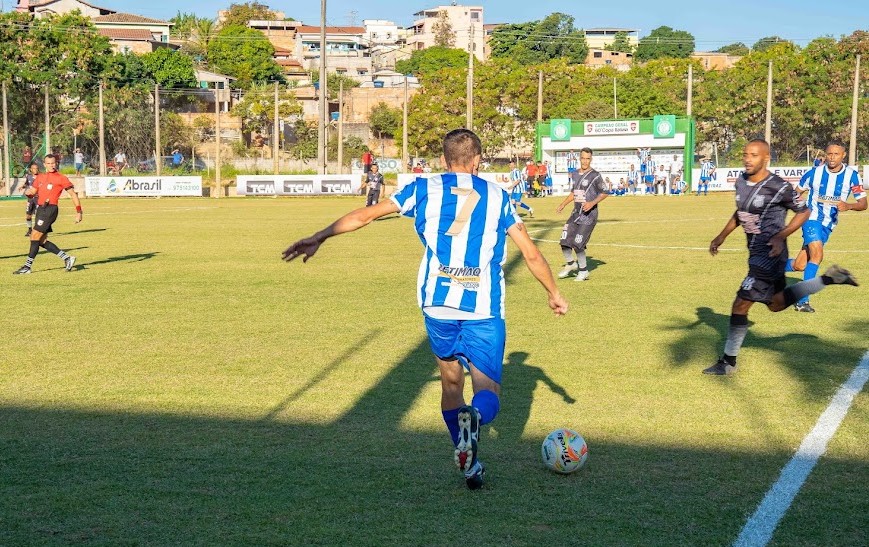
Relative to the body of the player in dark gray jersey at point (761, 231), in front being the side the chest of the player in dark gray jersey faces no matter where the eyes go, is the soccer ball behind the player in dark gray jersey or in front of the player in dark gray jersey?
in front

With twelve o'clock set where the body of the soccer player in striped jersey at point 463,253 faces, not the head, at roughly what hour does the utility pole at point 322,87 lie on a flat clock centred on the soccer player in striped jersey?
The utility pole is roughly at 12 o'clock from the soccer player in striped jersey.

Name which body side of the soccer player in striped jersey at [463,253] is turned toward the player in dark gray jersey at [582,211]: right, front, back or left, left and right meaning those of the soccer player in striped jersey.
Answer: front

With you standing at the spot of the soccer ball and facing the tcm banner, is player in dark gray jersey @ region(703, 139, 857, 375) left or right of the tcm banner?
right

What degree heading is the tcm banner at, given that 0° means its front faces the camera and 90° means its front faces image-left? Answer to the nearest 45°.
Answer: approximately 0°

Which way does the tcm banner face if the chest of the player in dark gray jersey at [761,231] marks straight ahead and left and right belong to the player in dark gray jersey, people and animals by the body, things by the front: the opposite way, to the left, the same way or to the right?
to the left

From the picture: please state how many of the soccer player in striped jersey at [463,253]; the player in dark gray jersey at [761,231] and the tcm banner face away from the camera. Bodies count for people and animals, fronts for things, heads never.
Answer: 1

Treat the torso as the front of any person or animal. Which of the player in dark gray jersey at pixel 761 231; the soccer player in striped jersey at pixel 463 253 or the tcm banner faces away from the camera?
the soccer player in striped jersey

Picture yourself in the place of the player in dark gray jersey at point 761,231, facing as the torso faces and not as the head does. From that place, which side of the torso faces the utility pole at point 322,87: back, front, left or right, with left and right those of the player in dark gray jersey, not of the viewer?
right

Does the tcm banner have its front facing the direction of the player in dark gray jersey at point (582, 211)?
yes

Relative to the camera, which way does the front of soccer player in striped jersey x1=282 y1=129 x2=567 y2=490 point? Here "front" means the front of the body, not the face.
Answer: away from the camera
